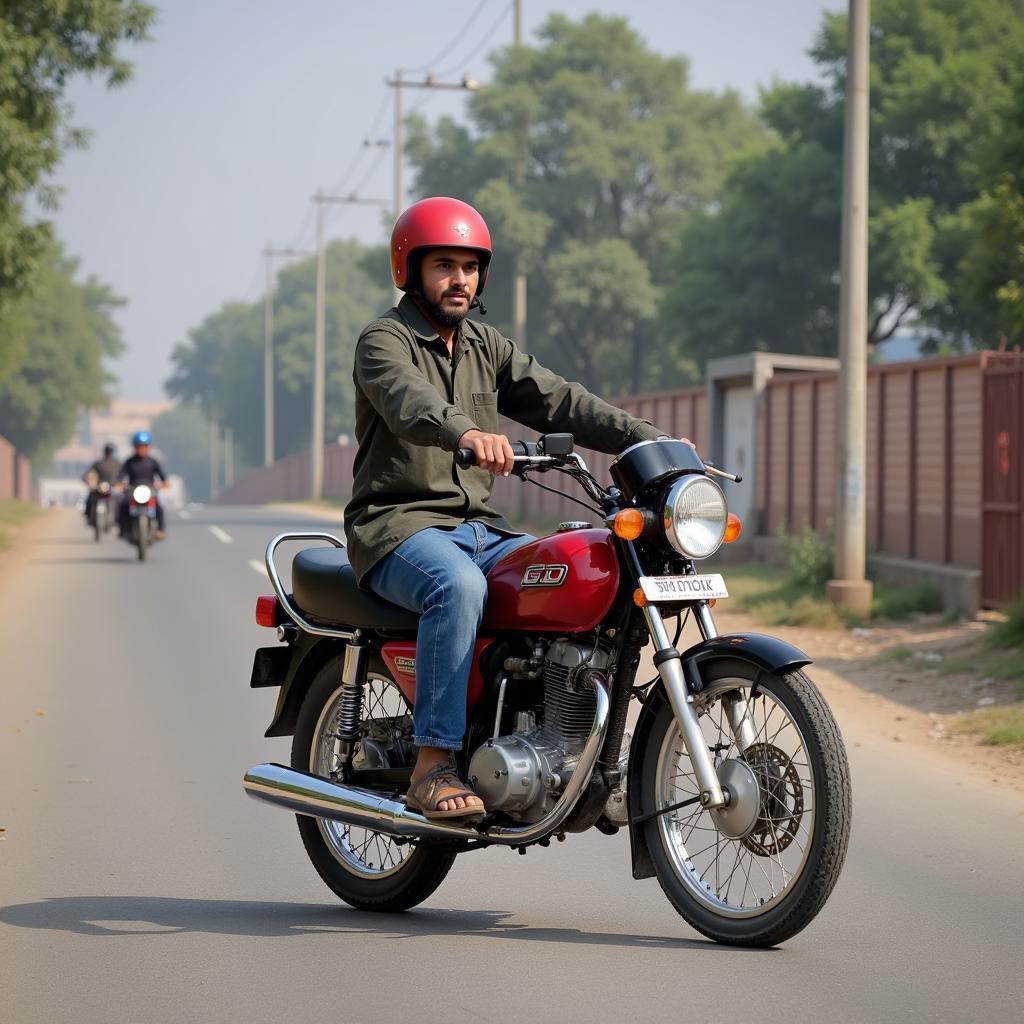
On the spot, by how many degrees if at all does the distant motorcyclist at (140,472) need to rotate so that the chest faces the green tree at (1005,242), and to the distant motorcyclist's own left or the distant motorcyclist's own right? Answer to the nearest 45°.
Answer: approximately 45° to the distant motorcyclist's own left

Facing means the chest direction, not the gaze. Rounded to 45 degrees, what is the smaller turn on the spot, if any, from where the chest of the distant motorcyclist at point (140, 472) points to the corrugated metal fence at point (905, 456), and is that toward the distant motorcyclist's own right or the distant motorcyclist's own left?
approximately 45° to the distant motorcyclist's own left

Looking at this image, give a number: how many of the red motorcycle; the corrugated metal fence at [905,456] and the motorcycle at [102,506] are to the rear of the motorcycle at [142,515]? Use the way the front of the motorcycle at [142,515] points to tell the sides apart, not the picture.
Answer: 1

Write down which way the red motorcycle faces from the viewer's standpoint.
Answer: facing the viewer and to the right of the viewer

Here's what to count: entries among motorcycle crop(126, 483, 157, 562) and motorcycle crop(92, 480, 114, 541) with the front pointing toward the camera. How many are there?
2

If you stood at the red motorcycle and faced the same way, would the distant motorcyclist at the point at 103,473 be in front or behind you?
behind

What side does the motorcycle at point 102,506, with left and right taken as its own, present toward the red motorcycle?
front

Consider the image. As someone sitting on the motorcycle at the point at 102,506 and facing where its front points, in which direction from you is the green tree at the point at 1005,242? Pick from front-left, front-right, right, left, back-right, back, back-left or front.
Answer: front-left

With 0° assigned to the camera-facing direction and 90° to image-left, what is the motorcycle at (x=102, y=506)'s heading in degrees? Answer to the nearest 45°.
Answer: approximately 0°

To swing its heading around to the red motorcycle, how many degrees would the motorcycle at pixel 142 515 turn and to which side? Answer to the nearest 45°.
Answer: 0° — it already faces it

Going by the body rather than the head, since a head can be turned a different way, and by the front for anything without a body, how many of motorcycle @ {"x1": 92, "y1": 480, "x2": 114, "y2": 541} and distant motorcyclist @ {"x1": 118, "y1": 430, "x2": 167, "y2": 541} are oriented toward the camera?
2

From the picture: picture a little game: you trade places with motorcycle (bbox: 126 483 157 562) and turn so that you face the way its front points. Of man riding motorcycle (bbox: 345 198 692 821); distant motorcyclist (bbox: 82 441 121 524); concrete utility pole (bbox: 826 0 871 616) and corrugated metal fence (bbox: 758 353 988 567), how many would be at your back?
1

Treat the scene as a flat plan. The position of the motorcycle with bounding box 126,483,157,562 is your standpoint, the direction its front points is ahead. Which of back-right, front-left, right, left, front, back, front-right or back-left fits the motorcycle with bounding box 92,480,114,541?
back

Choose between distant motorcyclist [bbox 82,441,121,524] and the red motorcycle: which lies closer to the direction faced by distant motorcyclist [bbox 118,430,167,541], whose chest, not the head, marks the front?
the red motorcycle

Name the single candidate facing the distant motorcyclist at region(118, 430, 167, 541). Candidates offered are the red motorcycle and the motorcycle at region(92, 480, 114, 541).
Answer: the motorcycle
